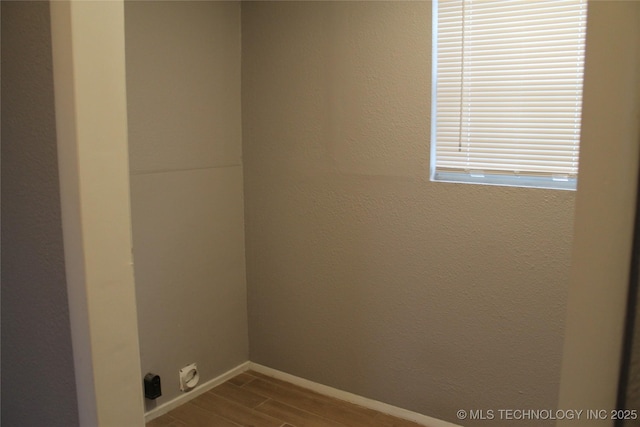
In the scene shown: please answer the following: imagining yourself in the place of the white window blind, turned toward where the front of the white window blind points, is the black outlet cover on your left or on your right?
on your right

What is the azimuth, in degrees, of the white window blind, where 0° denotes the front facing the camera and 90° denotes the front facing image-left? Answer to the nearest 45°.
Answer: approximately 0°
